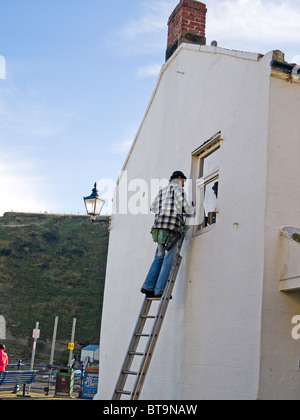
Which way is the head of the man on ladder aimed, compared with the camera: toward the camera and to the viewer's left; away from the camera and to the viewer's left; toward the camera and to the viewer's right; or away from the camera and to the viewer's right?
away from the camera and to the viewer's right

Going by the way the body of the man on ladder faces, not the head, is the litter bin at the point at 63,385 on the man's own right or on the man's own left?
on the man's own left

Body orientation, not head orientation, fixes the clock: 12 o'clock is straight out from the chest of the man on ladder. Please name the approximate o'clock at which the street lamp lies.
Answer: The street lamp is roughly at 10 o'clock from the man on ladder.

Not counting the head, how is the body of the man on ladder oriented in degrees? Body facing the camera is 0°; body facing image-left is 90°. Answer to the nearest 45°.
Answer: approximately 225°
